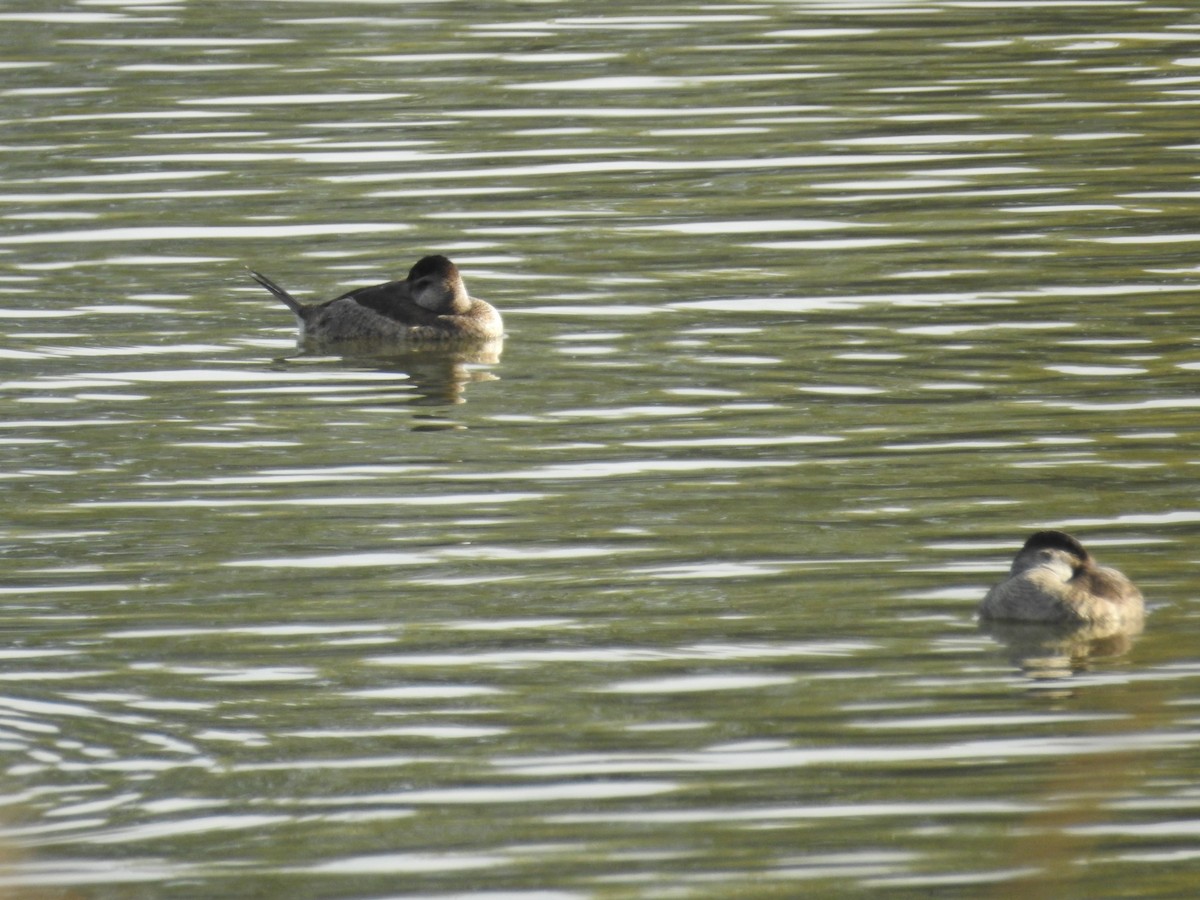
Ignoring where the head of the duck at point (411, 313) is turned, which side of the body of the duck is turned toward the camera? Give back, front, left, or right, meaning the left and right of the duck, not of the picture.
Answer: right

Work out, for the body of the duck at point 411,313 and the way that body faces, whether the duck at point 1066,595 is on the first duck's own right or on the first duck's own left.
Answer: on the first duck's own right
